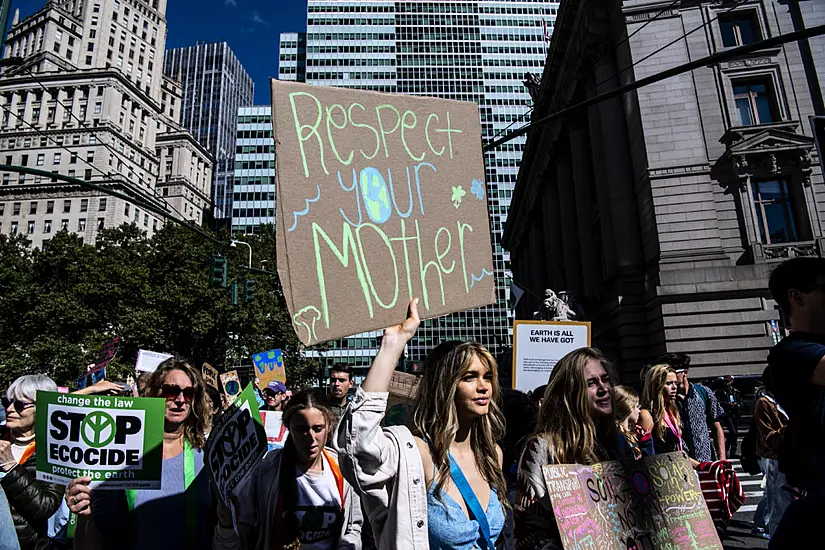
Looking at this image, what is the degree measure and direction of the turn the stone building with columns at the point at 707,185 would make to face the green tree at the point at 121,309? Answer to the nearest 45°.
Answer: approximately 45° to its right

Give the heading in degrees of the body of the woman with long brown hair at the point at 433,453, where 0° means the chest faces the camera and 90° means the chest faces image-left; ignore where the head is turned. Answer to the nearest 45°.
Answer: approximately 315°

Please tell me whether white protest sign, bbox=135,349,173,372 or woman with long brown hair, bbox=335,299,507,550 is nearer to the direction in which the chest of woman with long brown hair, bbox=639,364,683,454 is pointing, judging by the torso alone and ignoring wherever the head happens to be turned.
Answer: the woman with long brown hair

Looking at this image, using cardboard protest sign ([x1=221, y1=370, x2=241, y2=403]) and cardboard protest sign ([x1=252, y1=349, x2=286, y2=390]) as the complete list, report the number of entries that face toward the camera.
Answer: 2

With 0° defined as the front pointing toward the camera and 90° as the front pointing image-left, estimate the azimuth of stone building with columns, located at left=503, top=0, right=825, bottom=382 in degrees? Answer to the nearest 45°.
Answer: approximately 45°

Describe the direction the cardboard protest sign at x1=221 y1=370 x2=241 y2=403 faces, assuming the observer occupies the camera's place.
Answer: facing the viewer

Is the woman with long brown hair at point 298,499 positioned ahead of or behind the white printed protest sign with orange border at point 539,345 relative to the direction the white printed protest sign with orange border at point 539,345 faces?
ahead

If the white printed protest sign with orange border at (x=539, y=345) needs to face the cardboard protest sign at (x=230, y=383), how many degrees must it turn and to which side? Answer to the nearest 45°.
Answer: approximately 90° to its right

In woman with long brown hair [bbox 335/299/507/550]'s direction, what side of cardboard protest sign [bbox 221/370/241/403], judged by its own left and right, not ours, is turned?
front

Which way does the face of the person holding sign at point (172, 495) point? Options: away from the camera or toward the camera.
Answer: toward the camera

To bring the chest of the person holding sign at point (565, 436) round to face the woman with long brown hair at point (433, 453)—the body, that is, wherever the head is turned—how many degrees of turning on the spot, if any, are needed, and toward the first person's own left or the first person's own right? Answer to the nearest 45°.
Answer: approximately 90° to the first person's own right

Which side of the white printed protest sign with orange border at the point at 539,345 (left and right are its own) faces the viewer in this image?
front
